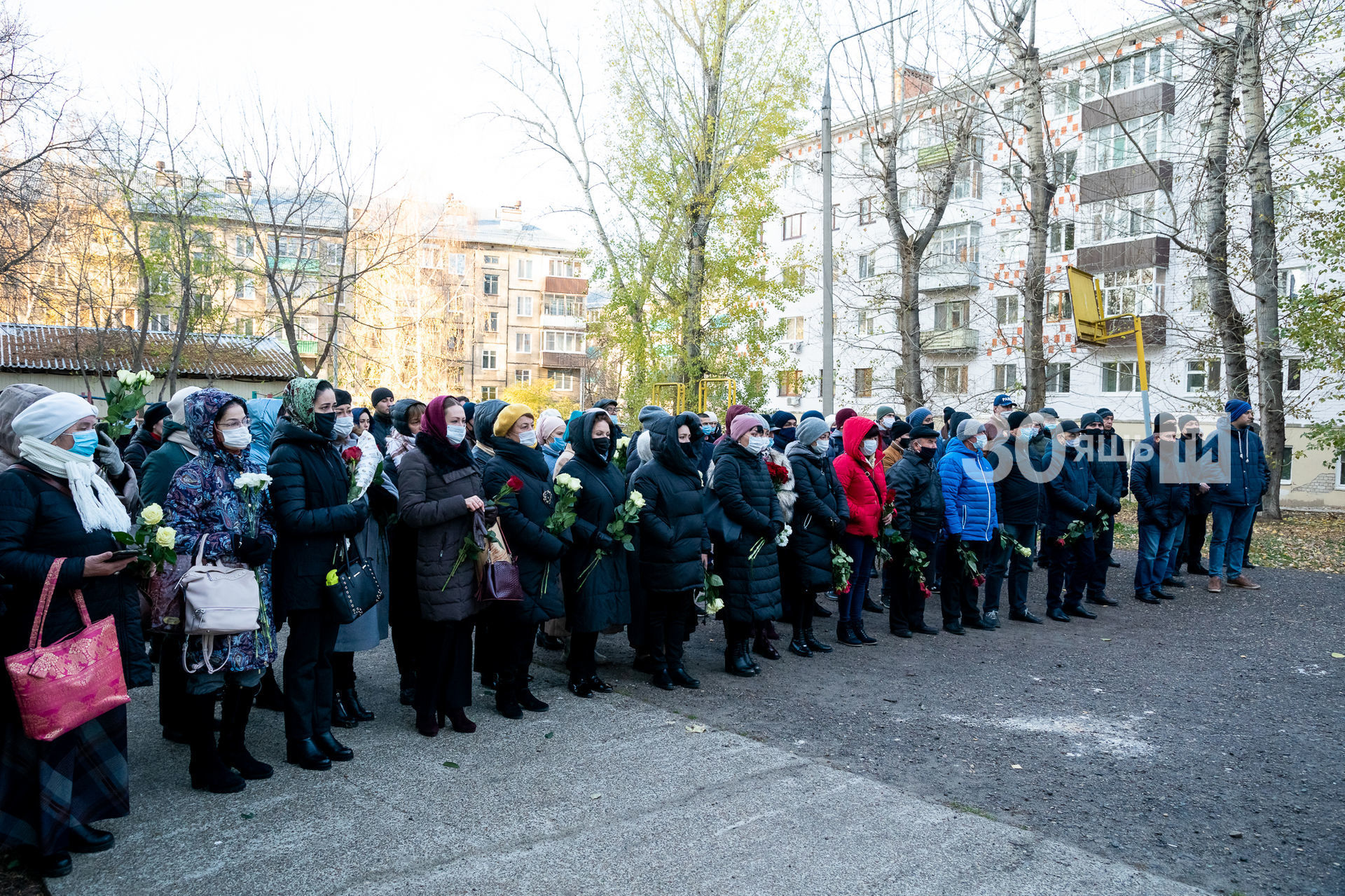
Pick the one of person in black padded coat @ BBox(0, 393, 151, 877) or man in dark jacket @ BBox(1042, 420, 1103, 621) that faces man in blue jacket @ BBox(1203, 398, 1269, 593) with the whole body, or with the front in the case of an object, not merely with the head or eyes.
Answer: the person in black padded coat

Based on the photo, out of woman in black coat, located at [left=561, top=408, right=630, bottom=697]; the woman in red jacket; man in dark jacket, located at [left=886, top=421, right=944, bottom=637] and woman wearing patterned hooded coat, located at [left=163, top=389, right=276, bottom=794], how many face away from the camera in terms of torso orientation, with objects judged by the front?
0

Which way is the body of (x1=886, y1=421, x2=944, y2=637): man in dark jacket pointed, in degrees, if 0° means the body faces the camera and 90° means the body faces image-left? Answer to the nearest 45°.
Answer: approximately 315°

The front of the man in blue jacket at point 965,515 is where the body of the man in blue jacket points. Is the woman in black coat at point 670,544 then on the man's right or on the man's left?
on the man's right

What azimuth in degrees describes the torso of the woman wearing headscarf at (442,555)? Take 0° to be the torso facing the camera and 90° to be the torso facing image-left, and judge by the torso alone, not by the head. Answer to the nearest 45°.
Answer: approximately 315°

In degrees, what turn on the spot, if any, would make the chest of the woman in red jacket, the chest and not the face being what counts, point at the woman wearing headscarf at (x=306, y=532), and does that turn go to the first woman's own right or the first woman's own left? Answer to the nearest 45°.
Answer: approximately 90° to the first woman's own right

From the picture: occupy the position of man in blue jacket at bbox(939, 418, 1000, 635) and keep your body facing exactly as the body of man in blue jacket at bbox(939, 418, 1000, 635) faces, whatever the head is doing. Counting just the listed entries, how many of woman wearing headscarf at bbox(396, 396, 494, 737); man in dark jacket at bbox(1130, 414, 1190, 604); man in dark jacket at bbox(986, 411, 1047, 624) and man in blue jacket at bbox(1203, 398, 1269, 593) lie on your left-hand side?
3

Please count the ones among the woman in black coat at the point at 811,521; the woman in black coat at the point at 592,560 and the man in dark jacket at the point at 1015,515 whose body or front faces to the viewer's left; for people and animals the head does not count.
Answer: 0

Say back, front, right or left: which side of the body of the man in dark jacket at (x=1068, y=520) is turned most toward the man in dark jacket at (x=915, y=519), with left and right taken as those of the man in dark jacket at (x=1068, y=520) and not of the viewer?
right

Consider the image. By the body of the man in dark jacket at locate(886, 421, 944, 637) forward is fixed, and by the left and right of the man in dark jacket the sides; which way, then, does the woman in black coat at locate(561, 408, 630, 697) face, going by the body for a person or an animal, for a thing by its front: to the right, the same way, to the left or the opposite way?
the same way

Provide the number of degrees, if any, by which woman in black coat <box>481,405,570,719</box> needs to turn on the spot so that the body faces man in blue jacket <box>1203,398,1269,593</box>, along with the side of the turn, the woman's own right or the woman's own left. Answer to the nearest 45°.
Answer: approximately 90° to the woman's own left

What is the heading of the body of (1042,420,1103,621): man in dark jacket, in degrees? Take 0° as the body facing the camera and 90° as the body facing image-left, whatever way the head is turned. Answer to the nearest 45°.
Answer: approximately 315°

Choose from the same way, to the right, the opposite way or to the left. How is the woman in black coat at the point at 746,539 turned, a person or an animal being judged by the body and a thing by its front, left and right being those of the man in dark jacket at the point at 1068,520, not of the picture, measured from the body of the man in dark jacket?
the same way

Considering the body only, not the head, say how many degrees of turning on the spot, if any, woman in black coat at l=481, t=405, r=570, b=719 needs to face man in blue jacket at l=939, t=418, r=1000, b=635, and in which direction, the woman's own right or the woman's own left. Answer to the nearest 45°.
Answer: approximately 90° to the woman's own left

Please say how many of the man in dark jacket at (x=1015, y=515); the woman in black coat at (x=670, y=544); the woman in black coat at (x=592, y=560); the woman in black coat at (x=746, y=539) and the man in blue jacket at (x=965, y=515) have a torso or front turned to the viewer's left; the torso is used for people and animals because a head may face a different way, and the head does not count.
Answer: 0

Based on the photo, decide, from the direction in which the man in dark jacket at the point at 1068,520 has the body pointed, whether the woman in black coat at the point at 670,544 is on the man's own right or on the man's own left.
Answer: on the man's own right

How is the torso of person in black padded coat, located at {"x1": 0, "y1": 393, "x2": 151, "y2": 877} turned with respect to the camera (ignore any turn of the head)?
to the viewer's right

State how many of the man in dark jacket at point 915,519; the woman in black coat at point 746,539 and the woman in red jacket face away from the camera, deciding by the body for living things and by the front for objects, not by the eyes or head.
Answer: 0

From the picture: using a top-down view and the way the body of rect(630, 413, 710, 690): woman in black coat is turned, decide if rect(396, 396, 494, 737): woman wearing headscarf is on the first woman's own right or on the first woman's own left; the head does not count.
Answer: on the first woman's own right

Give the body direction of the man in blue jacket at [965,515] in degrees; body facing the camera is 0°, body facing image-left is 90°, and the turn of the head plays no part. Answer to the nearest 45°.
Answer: approximately 315°
